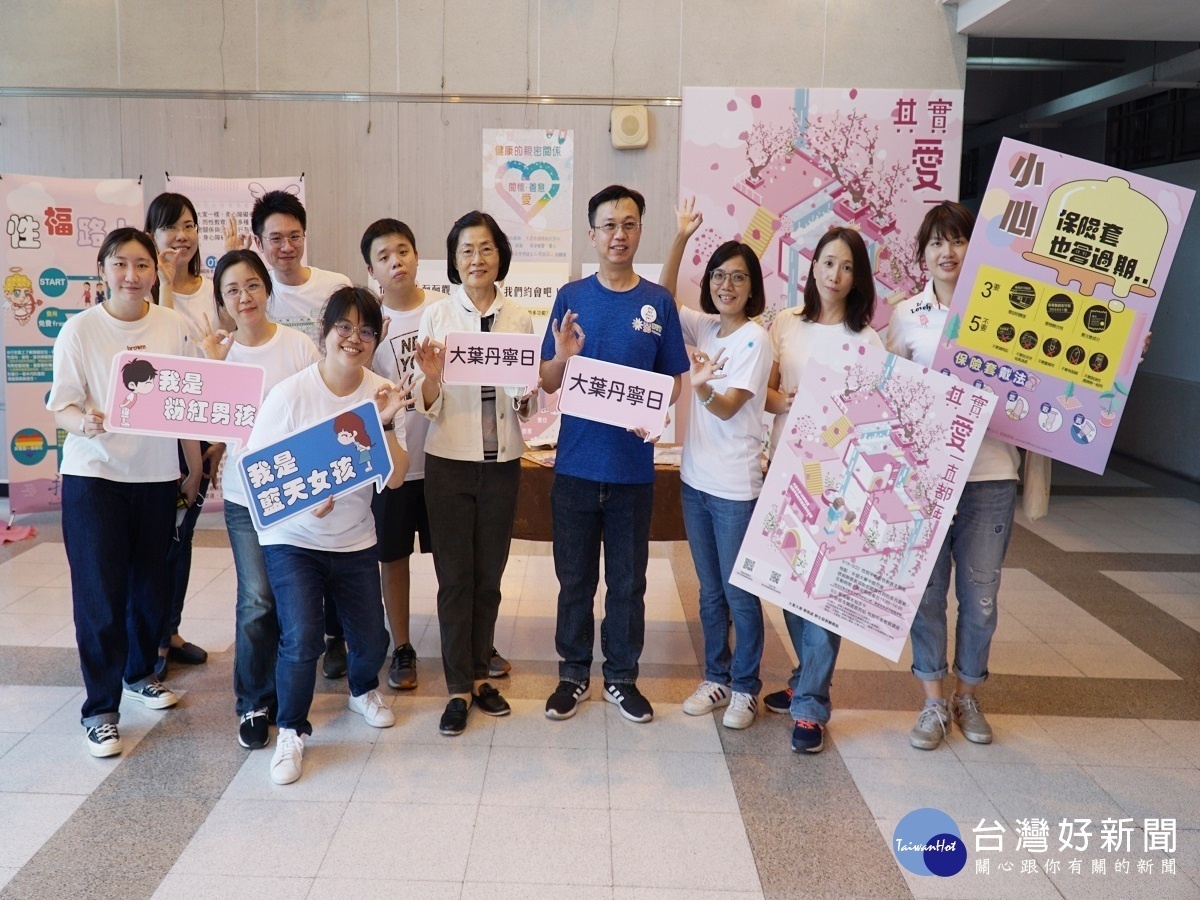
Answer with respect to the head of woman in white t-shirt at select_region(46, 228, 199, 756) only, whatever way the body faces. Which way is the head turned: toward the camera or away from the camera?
toward the camera

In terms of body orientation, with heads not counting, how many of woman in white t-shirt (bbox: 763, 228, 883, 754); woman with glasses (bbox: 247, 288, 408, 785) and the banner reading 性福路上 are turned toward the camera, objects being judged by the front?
3

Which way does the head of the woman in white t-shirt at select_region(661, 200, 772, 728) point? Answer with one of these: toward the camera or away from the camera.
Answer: toward the camera

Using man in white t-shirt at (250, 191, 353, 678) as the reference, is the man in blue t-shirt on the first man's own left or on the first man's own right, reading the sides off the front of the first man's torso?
on the first man's own left

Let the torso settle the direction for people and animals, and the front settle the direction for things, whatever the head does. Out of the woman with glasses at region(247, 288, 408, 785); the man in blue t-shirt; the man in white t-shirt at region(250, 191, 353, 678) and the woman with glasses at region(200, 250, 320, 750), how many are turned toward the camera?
4

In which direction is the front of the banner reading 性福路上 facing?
toward the camera

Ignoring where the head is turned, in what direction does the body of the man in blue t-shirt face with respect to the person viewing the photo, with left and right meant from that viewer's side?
facing the viewer

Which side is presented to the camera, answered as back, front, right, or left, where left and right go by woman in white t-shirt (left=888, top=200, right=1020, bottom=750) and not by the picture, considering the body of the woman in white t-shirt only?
front

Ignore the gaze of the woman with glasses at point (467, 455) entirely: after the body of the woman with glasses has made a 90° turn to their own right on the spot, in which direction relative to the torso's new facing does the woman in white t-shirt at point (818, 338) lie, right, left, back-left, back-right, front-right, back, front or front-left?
back

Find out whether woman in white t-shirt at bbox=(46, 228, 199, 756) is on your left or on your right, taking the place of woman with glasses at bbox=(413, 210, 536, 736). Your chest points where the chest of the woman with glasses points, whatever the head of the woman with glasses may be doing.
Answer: on your right

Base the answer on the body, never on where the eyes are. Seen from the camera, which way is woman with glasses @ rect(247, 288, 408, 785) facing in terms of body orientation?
toward the camera

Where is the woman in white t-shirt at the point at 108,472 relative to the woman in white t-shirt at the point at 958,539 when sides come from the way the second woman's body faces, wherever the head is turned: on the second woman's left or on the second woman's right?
on the second woman's right

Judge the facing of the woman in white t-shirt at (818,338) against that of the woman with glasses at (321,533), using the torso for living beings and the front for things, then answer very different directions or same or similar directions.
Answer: same or similar directions

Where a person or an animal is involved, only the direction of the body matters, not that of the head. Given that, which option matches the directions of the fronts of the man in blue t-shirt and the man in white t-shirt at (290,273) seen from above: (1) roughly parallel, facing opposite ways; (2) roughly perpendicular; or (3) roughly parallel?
roughly parallel

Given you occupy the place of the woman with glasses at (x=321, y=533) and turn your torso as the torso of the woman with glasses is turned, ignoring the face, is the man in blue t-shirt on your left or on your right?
on your left
